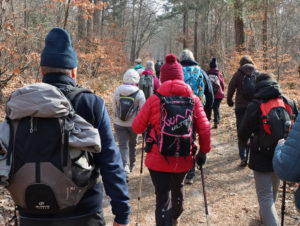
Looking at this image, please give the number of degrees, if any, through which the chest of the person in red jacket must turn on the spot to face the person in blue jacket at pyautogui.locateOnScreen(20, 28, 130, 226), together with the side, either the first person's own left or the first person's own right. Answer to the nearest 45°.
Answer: approximately 180°

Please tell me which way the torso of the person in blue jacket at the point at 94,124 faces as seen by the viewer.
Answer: away from the camera

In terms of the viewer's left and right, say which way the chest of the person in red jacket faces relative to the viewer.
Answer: facing away from the viewer

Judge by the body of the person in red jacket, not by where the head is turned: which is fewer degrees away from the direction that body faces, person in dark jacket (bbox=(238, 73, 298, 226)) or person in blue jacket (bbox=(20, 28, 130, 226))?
the person in dark jacket

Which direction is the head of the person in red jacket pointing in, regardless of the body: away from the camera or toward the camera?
away from the camera

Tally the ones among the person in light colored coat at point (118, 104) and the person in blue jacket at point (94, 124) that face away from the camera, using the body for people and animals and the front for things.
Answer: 2

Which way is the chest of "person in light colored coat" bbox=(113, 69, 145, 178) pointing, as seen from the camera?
away from the camera

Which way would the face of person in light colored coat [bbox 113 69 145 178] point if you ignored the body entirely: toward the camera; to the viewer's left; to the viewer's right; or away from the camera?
away from the camera
